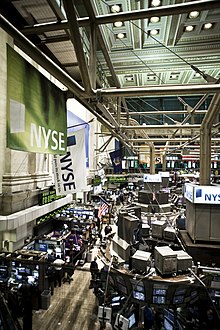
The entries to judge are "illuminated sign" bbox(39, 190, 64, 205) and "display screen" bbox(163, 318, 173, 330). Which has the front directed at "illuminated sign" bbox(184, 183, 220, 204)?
"illuminated sign" bbox(39, 190, 64, 205)

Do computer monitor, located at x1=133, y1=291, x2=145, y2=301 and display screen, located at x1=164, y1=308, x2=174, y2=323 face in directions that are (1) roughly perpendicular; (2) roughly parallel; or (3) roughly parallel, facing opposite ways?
roughly parallel

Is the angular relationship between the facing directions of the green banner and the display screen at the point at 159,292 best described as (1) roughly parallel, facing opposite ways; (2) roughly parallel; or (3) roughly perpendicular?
roughly perpendicular

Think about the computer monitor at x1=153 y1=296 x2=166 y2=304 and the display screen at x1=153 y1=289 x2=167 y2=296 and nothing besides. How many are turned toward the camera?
2

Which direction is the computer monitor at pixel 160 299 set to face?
toward the camera

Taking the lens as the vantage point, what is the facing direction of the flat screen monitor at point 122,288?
facing the viewer and to the left of the viewer

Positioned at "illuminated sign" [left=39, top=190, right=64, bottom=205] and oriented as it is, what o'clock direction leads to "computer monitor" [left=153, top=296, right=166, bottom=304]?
The computer monitor is roughly at 1 o'clock from the illuminated sign.

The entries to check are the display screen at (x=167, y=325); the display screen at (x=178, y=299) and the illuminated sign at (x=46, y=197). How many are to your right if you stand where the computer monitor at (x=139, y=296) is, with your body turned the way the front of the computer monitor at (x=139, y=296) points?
1

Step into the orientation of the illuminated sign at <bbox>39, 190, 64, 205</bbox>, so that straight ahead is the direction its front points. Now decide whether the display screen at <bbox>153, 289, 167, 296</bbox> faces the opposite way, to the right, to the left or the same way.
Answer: to the right

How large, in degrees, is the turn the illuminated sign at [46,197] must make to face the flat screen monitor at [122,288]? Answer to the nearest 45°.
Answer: approximately 45° to its right

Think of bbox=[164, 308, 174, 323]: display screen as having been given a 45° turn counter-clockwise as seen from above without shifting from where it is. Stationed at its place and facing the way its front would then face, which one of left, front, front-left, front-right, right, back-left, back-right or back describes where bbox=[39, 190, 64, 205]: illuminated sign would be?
back-right

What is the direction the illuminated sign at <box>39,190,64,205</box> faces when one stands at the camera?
facing the viewer and to the right of the viewer

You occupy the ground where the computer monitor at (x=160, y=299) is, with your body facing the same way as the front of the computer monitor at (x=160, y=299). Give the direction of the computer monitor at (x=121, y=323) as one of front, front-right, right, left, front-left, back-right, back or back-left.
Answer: front-right
